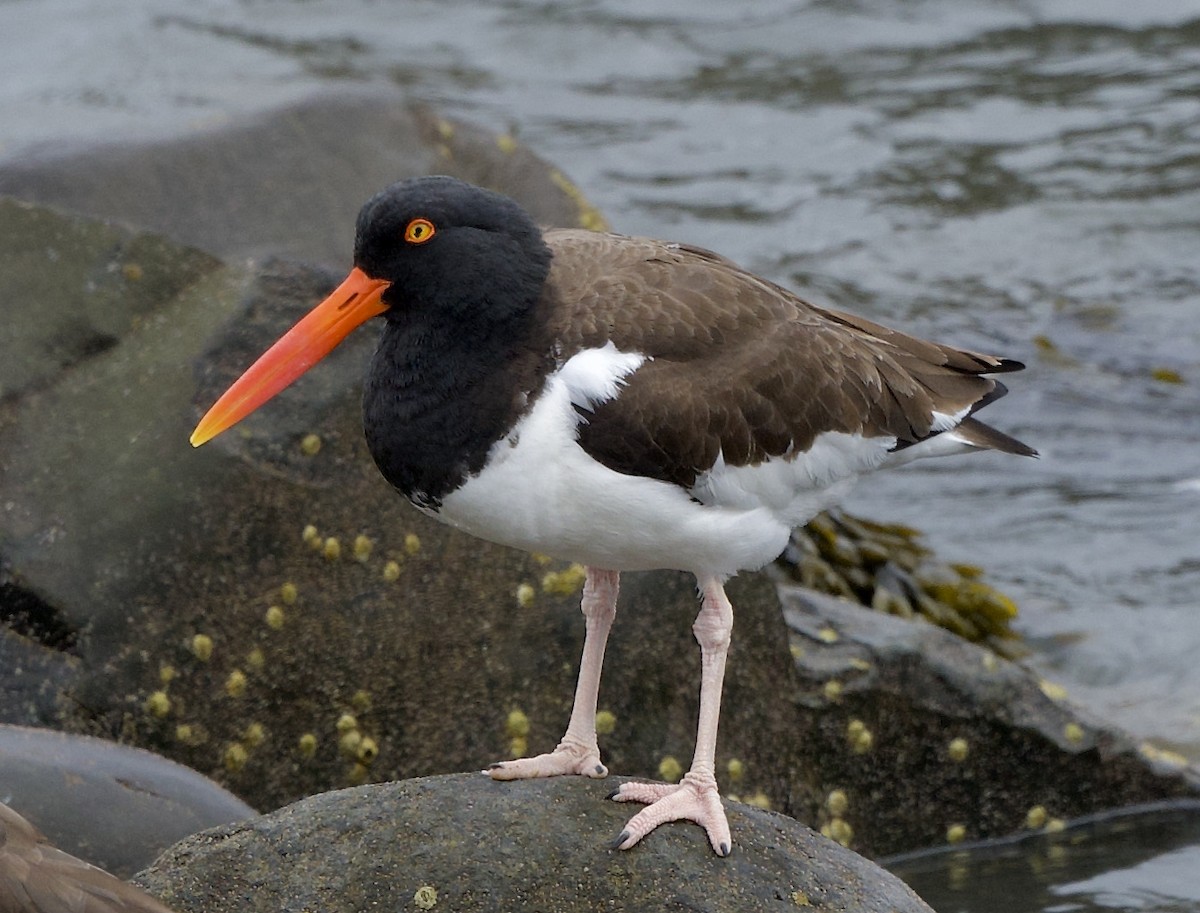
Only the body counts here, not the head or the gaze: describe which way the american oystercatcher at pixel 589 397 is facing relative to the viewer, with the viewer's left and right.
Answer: facing to the left of the viewer

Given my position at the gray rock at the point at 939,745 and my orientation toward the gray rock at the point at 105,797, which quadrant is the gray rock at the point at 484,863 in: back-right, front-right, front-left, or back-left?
front-left

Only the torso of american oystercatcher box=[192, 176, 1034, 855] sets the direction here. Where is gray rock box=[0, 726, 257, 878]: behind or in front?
in front

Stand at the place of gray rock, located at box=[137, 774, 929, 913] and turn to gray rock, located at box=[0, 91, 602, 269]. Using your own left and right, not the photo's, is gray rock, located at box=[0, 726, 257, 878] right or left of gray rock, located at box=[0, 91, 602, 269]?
left

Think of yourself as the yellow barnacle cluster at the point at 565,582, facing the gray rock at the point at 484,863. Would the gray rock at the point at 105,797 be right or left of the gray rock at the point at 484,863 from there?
right

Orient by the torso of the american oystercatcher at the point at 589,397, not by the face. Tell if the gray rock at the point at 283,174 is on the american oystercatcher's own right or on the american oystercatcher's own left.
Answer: on the american oystercatcher's own right
